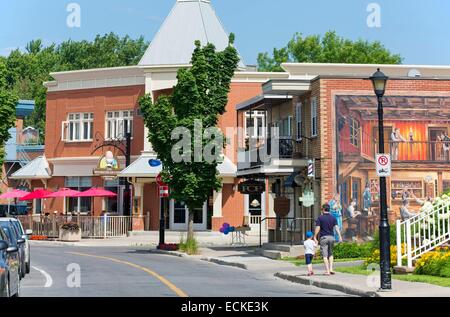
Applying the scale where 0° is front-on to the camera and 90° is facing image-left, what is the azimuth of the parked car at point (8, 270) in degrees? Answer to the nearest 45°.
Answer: approximately 0°

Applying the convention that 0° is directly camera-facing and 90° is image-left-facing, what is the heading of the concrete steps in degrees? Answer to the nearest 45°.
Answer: approximately 45°

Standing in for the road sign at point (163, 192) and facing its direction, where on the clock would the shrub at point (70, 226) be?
The shrub is roughly at 5 o'clock from the road sign.

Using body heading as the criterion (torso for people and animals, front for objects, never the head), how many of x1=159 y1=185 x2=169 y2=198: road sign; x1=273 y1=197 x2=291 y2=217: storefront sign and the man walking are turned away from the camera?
1

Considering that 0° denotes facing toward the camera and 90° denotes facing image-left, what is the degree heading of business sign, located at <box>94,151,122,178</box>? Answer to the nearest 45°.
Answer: approximately 0°

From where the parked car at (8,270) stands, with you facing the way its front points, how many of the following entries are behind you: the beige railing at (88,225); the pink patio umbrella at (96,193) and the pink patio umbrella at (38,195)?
3

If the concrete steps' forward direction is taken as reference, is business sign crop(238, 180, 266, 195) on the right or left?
on its right

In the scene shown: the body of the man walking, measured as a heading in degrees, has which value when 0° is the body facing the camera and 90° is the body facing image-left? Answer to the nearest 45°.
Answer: approximately 180°

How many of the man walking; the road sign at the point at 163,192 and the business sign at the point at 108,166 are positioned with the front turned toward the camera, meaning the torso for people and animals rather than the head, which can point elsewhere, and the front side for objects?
2

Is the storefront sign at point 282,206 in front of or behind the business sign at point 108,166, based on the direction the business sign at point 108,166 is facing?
in front

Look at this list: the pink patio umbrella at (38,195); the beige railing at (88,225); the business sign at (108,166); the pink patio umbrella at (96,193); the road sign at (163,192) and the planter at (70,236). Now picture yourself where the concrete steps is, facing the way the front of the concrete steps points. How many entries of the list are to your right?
6

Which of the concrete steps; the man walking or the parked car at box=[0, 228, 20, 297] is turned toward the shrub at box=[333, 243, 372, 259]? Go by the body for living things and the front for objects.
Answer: the man walking
